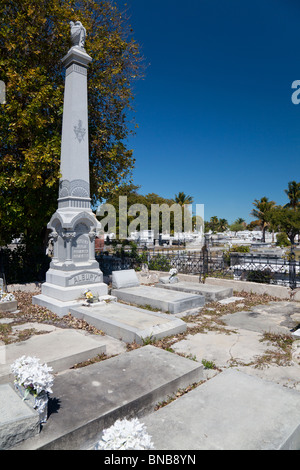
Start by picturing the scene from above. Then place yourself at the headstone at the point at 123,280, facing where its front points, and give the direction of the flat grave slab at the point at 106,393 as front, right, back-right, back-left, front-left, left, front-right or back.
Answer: front-right

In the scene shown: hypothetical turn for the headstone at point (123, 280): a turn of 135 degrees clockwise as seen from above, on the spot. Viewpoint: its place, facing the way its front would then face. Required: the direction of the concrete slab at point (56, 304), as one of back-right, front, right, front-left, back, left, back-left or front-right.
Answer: front-left

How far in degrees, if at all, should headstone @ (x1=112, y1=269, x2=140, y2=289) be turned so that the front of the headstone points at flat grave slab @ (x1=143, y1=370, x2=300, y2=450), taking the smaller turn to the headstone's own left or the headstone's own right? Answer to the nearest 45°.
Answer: approximately 45° to the headstone's own right

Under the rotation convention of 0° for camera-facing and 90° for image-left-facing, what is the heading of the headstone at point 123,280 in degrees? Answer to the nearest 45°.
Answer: approximately 315°

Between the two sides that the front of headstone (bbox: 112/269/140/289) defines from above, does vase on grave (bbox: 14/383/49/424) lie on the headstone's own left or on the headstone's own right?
on the headstone's own right

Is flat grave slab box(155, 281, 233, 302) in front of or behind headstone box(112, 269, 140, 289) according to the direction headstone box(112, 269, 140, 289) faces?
in front

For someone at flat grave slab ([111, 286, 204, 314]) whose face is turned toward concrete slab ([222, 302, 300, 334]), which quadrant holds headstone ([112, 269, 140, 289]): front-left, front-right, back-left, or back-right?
back-left

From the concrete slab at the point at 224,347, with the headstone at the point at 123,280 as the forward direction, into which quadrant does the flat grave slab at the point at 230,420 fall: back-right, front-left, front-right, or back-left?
back-left

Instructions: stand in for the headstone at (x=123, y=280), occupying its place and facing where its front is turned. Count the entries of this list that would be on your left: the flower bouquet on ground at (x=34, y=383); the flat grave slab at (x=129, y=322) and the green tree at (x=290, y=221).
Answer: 1

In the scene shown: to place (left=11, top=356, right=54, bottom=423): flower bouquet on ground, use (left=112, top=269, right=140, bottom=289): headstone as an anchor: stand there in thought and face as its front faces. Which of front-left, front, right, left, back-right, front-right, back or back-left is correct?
front-right
